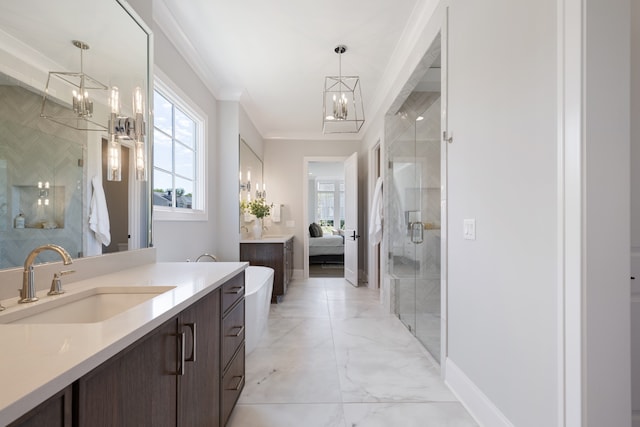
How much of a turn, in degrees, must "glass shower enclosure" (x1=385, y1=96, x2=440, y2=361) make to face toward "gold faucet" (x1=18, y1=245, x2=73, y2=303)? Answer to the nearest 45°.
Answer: approximately 45° to its left

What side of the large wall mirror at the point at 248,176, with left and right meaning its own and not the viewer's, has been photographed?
right

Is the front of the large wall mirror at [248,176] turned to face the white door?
yes

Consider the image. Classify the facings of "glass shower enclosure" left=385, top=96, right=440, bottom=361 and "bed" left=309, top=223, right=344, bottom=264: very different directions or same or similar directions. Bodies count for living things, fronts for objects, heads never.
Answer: very different directions

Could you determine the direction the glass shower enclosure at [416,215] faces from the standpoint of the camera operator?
facing to the left of the viewer

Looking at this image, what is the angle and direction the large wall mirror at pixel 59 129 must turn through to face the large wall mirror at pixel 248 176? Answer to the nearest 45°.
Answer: approximately 90° to its left

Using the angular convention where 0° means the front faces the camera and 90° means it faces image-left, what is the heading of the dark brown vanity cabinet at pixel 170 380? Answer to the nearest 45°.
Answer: approximately 315°

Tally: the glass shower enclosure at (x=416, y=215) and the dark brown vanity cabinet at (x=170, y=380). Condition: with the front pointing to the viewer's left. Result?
1

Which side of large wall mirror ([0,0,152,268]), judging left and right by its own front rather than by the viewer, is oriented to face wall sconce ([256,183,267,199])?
left

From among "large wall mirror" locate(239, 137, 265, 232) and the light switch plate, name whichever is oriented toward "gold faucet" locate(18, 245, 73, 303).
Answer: the light switch plate
